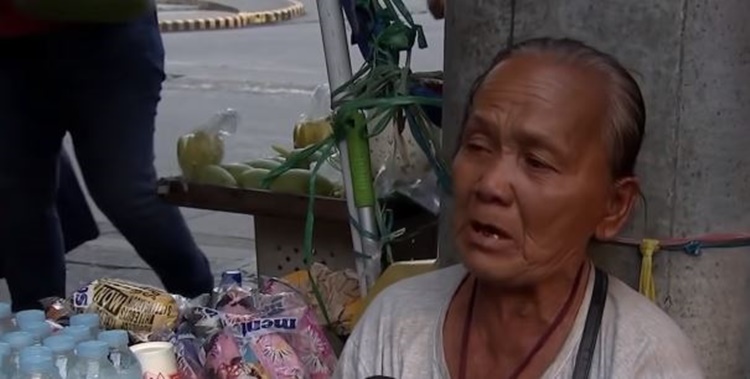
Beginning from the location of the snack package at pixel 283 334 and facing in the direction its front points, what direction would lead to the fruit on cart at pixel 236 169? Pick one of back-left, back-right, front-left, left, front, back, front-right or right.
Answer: back

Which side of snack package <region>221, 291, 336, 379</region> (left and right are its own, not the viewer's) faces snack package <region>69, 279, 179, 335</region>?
right

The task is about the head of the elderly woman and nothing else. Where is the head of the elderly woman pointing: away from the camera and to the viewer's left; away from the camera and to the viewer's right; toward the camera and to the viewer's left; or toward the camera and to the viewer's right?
toward the camera and to the viewer's left

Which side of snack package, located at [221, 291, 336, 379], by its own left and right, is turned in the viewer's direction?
front

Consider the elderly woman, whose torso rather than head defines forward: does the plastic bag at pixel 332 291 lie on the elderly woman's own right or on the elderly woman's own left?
on the elderly woman's own right

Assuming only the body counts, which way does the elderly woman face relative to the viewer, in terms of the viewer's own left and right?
facing the viewer and to the left of the viewer

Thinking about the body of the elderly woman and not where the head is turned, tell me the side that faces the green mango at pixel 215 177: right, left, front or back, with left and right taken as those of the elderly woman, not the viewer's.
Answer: right

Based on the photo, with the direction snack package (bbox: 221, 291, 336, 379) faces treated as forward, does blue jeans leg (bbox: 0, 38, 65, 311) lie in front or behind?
behind

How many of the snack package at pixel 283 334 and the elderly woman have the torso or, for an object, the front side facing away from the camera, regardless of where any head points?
0
